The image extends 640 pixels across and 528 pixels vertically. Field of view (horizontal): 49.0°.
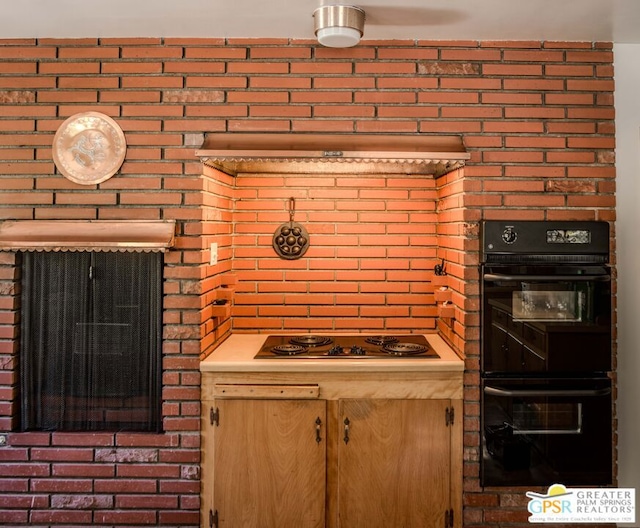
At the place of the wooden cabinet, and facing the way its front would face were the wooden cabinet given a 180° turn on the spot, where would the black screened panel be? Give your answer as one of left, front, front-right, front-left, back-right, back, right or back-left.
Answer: left

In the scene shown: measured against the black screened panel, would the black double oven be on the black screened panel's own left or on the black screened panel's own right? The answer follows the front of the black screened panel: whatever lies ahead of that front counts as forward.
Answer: on the black screened panel's own left

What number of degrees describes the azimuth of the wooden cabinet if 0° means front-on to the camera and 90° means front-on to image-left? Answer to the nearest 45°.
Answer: approximately 0°

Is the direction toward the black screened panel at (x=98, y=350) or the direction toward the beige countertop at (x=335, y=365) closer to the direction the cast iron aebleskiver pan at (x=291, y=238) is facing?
the beige countertop

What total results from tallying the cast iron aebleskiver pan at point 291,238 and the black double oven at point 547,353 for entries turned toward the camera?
2

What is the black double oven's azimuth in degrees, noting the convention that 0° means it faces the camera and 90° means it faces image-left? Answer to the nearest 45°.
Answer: approximately 0°

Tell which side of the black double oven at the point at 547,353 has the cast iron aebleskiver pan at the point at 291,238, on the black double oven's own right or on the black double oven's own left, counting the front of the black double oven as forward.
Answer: on the black double oven's own right
